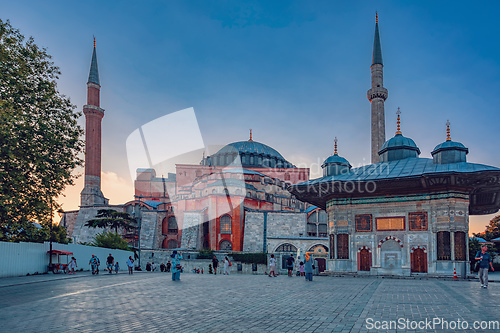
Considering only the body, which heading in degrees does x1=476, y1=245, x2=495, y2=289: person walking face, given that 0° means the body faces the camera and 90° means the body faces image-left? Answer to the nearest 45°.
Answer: approximately 0°

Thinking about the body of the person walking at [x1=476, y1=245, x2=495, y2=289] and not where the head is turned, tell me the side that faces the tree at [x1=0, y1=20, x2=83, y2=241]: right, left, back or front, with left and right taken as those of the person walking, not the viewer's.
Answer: right

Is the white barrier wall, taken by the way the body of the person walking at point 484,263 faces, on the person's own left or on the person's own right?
on the person's own right
